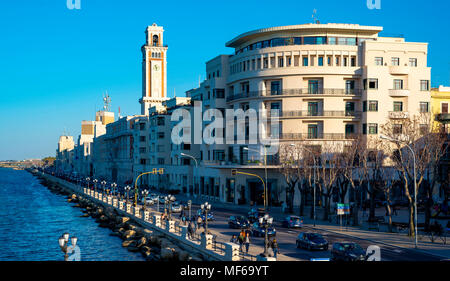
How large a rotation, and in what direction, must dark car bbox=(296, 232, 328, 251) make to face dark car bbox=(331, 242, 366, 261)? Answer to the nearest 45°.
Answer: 0° — it already faces it

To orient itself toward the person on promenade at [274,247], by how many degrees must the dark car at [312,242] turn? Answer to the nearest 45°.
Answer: approximately 90° to its right

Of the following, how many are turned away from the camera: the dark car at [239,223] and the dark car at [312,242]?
0

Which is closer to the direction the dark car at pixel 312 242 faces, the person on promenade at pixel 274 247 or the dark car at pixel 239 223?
the person on promenade

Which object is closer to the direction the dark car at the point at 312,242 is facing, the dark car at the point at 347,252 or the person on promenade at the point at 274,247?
the dark car

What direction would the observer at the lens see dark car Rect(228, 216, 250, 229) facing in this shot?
facing the viewer and to the right of the viewer

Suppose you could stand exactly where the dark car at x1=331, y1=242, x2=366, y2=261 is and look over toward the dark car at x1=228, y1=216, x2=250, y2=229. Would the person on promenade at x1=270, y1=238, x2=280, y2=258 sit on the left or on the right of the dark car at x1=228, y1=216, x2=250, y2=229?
left

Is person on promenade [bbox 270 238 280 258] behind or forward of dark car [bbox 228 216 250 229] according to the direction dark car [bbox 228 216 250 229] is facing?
forward
